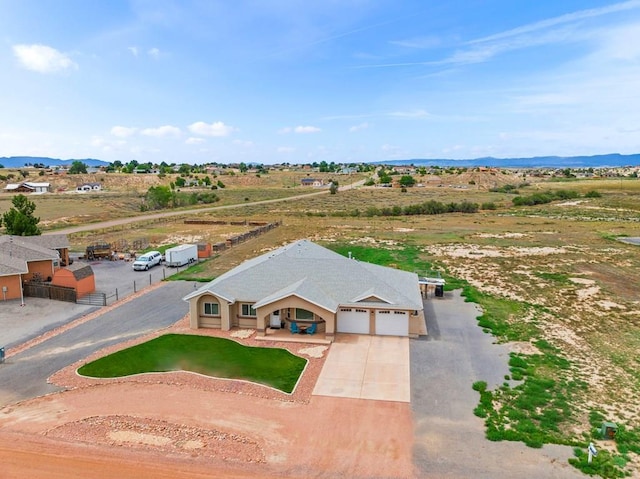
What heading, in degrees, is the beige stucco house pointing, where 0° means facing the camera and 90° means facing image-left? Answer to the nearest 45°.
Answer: approximately 0°

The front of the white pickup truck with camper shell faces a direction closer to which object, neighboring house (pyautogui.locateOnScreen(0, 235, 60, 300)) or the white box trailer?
the neighboring house

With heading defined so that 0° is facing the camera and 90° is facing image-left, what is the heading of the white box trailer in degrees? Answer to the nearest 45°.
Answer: approximately 45°

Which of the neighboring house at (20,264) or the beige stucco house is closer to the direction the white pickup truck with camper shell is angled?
the neighboring house

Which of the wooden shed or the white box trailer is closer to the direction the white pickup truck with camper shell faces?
the wooden shed

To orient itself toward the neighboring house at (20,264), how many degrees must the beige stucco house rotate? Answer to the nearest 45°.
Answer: approximately 135° to its right

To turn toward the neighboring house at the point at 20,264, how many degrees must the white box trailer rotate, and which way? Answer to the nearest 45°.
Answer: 0° — it already faces it

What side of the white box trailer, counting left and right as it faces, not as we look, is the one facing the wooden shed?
front

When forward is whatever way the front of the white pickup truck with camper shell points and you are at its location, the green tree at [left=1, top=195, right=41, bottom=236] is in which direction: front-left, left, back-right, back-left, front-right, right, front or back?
right

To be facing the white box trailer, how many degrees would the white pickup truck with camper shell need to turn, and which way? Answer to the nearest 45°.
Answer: approximately 135° to its left

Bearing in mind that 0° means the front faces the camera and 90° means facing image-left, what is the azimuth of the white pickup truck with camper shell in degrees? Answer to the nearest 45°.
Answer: approximately 45°
